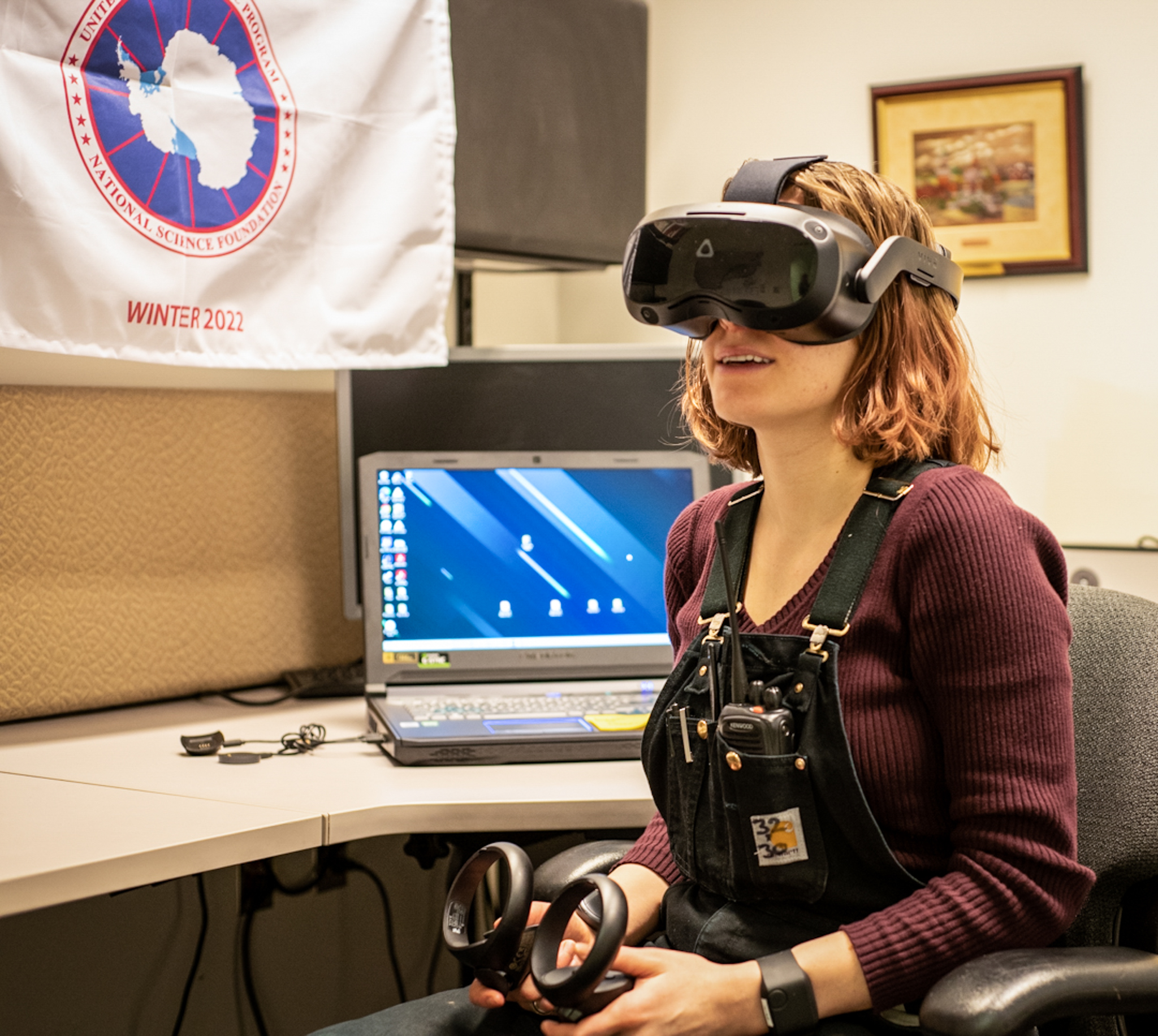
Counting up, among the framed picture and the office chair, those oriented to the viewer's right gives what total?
0

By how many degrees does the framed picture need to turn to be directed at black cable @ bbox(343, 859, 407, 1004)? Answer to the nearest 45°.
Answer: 0° — it already faces it

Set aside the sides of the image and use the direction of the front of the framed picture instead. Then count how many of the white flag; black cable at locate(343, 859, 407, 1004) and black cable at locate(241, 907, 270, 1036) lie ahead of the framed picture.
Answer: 3

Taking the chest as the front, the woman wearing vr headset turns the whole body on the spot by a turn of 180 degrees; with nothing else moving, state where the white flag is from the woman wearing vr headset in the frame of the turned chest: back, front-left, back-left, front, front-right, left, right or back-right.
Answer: left

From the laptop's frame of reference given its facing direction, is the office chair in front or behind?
in front

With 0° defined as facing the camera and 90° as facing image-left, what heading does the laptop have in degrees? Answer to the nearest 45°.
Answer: approximately 0°

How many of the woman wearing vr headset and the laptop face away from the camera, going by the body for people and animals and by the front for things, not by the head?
0

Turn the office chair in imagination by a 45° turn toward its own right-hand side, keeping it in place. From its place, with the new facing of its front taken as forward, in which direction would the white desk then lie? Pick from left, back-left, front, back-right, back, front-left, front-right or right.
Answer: front

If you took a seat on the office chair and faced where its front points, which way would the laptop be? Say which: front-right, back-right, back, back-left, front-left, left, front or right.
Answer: right

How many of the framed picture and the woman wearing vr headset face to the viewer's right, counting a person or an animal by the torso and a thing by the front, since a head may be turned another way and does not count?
0

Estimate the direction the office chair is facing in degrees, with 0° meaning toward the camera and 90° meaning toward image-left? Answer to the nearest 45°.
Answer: approximately 45°

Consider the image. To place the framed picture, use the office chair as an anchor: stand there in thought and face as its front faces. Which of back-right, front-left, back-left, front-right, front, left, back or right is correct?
back-right

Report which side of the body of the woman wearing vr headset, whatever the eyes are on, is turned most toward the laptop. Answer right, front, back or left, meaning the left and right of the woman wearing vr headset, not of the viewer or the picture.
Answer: right

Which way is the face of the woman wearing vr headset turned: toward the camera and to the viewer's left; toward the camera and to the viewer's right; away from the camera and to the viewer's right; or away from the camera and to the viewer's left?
toward the camera and to the viewer's left

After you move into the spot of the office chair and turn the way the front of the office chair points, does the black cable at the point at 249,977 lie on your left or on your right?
on your right

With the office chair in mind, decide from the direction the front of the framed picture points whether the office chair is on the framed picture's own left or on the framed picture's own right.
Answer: on the framed picture's own left

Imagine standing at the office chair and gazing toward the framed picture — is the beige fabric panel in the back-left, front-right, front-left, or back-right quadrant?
front-left
